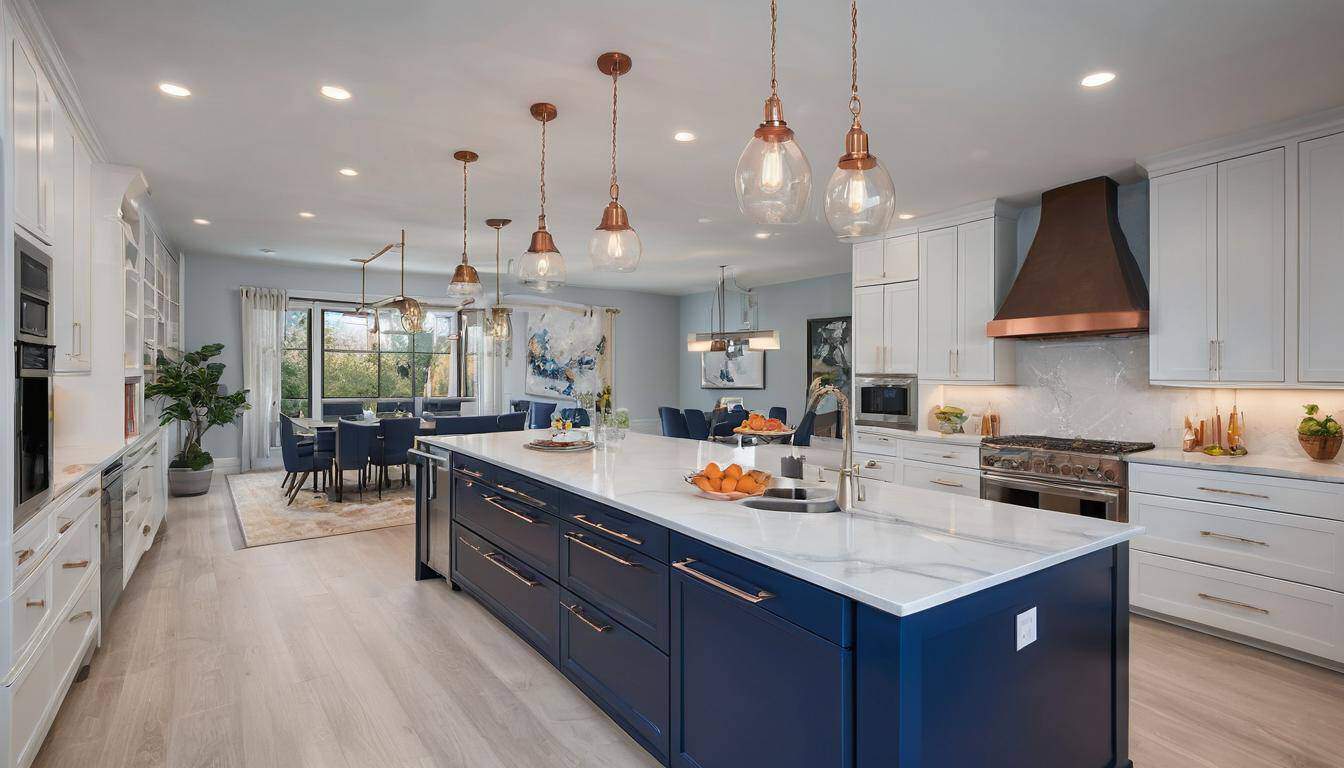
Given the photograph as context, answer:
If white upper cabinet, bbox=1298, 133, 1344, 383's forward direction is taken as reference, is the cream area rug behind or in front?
in front

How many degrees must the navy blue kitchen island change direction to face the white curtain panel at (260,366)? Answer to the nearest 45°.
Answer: approximately 90° to its right

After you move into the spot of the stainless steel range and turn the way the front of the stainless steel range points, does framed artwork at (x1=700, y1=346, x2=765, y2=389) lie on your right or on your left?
on your right

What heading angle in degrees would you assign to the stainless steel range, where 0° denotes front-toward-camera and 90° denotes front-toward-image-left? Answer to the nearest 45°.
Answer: approximately 45°

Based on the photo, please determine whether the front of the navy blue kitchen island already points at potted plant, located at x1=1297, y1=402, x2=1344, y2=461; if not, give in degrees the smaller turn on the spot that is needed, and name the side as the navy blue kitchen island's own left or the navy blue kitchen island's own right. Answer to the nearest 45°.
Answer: approximately 180°

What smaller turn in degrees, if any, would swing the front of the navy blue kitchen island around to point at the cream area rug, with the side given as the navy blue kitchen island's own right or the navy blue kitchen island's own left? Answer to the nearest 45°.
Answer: approximately 90° to the navy blue kitchen island's own right

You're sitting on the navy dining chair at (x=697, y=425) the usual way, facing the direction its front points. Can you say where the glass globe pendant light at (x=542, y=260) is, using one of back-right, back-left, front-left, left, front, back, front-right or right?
back-right

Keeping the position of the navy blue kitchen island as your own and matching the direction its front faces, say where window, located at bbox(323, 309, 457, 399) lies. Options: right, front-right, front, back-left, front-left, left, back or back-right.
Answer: right

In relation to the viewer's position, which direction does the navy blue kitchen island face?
facing the viewer and to the left of the viewer

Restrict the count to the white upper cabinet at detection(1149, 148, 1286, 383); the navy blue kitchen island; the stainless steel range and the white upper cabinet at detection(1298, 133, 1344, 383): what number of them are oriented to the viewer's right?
0

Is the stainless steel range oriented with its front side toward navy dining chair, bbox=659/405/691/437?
no

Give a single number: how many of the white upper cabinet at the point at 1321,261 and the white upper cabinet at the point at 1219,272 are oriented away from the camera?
0

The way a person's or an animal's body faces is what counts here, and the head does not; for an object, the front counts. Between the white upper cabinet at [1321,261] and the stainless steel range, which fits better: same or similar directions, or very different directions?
same or similar directions

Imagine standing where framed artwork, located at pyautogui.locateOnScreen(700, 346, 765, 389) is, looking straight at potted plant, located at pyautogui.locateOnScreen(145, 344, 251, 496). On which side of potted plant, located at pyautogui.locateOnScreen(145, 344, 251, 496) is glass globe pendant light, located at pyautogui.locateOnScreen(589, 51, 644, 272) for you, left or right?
left

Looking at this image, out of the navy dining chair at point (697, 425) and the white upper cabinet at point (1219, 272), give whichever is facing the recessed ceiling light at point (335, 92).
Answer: the white upper cabinet
